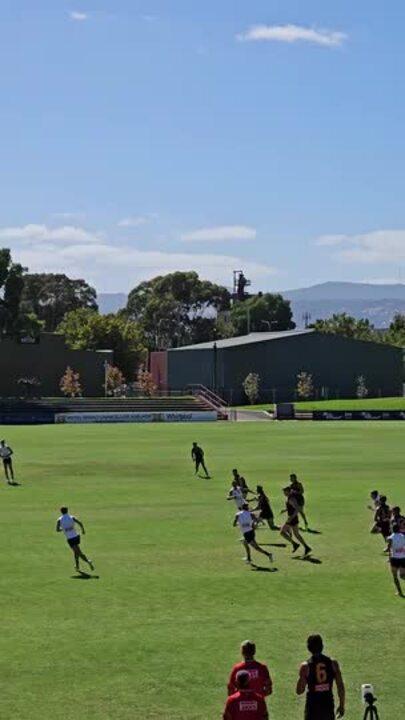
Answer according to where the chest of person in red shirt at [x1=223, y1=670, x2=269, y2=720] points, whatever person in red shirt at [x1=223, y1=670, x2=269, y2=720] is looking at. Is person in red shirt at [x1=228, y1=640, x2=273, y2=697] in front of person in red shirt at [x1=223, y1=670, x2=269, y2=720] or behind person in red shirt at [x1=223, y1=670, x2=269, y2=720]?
in front

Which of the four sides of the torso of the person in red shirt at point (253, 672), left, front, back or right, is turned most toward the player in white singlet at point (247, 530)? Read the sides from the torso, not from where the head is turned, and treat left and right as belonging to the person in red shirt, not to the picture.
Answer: front

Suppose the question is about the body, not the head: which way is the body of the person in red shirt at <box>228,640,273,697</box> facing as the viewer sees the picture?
away from the camera

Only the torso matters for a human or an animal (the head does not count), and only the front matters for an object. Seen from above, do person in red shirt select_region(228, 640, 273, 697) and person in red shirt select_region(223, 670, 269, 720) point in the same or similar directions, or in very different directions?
same or similar directions

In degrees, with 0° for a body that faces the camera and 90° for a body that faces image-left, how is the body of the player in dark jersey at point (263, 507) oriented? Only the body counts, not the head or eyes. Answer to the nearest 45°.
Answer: approximately 90°

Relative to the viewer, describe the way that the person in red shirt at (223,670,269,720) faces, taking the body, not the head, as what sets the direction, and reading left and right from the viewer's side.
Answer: facing away from the viewer

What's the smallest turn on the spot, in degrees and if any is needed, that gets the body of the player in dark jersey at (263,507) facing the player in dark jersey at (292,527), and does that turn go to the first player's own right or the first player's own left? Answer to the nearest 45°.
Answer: approximately 90° to the first player's own left

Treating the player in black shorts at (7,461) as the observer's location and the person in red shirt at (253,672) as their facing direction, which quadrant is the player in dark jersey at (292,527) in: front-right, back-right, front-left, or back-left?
front-left

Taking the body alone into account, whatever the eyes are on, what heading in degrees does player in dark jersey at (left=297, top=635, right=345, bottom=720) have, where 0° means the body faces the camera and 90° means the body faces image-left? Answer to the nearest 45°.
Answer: approximately 180°

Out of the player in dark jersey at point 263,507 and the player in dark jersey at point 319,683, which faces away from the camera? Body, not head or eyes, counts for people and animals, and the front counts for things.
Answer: the player in dark jersey at point 319,683

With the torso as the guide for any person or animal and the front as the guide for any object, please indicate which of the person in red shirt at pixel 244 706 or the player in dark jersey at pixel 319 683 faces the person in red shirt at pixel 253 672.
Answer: the person in red shirt at pixel 244 706

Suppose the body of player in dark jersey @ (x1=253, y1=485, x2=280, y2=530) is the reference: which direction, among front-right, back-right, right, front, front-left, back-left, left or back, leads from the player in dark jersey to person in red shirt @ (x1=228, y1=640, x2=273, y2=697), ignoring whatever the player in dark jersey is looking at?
left

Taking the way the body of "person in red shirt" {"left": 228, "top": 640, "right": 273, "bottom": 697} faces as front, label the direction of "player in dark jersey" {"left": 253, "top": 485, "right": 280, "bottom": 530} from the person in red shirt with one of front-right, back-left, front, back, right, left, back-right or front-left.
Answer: front

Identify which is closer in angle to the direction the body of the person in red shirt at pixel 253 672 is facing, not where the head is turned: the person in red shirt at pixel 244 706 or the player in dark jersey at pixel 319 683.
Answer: the player in dark jersey

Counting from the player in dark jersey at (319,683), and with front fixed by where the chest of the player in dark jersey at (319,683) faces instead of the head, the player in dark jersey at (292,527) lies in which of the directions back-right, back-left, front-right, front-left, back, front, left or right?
front

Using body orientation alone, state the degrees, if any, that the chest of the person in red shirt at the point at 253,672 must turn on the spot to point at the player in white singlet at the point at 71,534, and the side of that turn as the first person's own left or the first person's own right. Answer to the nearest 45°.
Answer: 0° — they already face them

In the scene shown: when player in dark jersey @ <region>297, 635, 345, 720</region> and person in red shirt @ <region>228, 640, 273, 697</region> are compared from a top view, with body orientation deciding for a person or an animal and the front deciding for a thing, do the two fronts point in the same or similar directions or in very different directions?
same or similar directions
